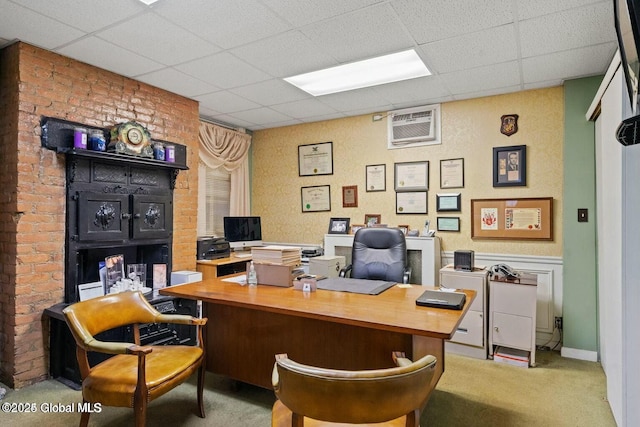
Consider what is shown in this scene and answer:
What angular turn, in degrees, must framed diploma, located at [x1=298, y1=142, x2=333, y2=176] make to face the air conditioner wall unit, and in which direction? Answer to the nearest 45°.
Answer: approximately 90° to its left

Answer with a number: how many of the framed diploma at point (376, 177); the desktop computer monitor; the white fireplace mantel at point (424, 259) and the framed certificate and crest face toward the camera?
4

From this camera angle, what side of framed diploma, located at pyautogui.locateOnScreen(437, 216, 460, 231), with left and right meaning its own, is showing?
front

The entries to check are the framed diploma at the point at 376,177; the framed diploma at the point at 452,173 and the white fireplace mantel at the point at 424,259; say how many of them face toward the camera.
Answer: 3

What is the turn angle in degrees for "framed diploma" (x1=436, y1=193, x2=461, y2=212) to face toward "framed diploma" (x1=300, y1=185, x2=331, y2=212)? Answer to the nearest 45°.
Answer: approximately 90° to its right

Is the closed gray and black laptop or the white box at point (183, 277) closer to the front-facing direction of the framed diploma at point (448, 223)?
the closed gray and black laptop

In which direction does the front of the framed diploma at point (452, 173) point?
toward the camera

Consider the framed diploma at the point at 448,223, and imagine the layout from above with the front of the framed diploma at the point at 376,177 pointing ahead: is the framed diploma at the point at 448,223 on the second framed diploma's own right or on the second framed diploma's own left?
on the second framed diploma's own left

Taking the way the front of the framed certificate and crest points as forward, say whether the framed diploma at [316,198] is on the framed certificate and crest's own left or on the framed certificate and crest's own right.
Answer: on the framed certificate and crest's own right

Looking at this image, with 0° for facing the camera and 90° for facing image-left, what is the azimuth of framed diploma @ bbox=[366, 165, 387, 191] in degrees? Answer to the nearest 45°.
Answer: approximately 0°

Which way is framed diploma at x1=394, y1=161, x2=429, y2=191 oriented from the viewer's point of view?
toward the camera

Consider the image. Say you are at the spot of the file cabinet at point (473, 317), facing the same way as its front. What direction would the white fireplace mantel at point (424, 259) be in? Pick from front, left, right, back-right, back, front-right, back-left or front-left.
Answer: back-right

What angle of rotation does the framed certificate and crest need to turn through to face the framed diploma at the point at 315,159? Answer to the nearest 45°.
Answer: approximately 90° to its right

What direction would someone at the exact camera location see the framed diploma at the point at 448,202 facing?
facing the viewer

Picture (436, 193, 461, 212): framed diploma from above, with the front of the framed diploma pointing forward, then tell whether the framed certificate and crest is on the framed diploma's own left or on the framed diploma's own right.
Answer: on the framed diploma's own left

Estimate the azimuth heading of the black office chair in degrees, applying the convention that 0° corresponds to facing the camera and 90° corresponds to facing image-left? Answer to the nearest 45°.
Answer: approximately 0°

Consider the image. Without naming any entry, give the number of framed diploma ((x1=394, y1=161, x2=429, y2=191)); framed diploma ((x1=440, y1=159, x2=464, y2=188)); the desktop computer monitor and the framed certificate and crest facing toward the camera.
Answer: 4

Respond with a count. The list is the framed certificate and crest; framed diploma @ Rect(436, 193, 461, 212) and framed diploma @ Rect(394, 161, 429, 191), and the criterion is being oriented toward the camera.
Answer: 3
